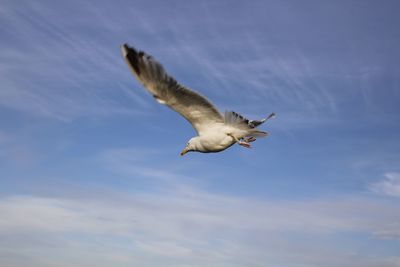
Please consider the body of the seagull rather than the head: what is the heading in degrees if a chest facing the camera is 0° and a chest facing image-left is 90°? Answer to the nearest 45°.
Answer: approximately 90°
